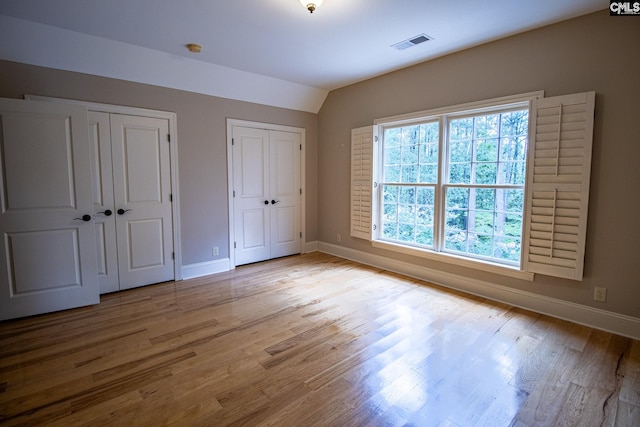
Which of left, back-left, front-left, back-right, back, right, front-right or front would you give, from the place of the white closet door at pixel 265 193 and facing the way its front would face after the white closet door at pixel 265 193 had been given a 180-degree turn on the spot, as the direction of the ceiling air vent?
back

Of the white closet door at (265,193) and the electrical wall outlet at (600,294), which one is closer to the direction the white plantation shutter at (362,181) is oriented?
the white closet door

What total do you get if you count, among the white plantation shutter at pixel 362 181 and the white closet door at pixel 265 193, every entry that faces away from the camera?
0

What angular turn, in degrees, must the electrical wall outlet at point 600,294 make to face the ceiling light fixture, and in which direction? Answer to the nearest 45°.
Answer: approximately 45° to its right

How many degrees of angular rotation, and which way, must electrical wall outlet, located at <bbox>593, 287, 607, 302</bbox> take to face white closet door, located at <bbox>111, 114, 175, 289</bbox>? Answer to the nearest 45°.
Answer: approximately 45° to its right

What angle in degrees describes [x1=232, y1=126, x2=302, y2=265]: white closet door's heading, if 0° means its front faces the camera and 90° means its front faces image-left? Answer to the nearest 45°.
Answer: approximately 315°

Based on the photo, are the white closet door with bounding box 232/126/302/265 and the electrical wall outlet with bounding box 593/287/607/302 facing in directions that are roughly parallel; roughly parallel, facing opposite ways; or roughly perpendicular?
roughly perpendicular

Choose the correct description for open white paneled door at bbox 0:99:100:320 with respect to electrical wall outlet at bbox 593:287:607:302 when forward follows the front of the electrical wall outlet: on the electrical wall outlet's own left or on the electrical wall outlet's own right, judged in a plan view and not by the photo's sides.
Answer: on the electrical wall outlet's own right

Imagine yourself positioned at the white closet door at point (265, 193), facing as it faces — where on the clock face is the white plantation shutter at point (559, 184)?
The white plantation shutter is roughly at 12 o'clock from the white closet door.

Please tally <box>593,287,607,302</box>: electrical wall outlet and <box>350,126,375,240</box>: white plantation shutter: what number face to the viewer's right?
0

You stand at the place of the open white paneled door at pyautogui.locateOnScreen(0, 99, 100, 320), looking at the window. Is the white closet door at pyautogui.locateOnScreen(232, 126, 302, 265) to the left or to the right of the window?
left

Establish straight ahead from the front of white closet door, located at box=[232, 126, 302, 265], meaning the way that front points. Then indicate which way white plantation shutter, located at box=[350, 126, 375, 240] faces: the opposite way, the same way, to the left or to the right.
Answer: to the right

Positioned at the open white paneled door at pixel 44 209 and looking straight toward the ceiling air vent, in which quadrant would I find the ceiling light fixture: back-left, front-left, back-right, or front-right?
front-right

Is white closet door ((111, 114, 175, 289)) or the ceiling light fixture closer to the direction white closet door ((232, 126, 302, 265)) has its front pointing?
the ceiling light fixture

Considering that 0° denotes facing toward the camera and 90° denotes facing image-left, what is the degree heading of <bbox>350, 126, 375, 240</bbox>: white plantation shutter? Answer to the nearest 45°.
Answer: approximately 45°
